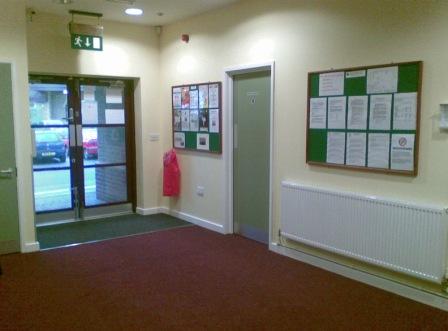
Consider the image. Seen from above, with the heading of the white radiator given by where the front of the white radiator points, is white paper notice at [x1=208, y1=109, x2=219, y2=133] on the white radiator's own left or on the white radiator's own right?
on the white radiator's own right

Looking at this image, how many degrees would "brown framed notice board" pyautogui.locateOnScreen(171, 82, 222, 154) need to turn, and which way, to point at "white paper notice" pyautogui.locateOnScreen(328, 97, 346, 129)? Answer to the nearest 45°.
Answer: approximately 90° to its left

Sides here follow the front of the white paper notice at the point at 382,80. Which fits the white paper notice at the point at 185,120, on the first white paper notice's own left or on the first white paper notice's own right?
on the first white paper notice's own right

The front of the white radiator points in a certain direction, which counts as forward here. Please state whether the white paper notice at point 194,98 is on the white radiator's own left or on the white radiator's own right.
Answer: on the white radiator's own right

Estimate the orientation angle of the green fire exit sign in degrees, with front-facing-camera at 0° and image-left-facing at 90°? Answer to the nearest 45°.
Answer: approximately 315°

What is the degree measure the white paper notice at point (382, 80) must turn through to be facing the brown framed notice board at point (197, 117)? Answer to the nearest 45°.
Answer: approximately 90° to its right

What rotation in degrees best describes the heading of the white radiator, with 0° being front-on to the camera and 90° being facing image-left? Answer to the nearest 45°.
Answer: approximately 45°

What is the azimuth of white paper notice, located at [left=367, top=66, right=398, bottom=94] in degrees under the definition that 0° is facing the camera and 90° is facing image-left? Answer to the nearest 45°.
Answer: approximately 45°

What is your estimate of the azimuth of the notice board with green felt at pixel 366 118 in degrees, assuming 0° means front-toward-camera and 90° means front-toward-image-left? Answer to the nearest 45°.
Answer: approximately 45°

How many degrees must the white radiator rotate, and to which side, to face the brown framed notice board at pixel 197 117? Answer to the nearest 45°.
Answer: approximately 90° to its right

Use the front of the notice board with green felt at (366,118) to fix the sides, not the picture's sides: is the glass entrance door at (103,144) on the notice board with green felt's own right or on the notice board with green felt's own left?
on the notice board with green felt's own right
